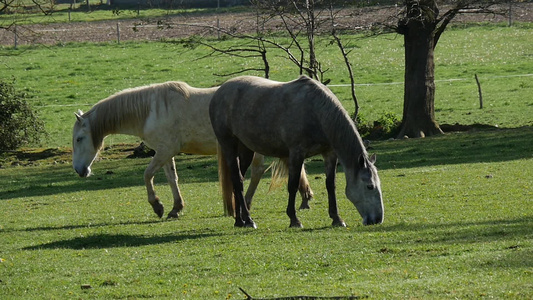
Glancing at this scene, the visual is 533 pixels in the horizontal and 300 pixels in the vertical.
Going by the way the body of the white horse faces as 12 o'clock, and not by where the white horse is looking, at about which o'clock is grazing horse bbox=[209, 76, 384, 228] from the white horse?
The grazing horse is roughly at 8 o'clock from the white horse.

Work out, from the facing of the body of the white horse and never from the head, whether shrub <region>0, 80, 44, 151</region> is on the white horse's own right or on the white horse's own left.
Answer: on the white horse's own right

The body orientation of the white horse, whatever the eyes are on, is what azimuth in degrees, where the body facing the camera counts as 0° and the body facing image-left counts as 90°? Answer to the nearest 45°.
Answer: approximately 90°

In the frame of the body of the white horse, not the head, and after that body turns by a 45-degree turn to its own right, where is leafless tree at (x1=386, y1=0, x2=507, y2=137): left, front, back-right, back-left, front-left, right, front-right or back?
right

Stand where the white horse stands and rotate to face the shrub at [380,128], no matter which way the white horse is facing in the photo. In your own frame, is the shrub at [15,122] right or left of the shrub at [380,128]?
left

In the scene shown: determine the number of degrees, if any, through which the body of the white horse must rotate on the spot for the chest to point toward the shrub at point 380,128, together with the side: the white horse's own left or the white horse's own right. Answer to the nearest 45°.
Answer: approximately 135° to the white horse's own right

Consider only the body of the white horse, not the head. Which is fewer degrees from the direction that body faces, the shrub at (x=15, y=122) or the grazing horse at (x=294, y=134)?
the shrub
